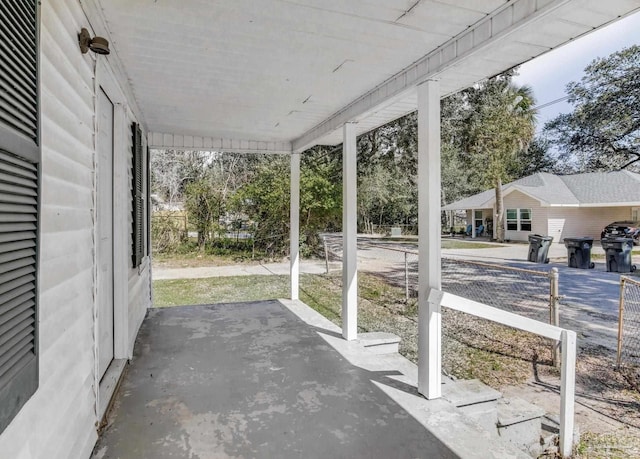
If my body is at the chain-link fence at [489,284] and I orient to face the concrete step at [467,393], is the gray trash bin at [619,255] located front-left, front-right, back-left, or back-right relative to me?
back-left

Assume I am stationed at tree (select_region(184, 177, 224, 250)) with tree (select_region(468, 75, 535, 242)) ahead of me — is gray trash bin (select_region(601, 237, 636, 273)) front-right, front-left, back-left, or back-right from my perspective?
front-right

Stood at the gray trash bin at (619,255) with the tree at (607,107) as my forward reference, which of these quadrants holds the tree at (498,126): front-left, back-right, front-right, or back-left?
front-left

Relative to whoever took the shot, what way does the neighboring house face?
facing the viewer and to the left of the viewer

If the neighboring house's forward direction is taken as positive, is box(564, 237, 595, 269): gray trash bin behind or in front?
in front

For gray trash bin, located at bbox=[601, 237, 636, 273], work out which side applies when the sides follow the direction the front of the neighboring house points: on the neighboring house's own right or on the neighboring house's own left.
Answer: on the neighboring house's own left

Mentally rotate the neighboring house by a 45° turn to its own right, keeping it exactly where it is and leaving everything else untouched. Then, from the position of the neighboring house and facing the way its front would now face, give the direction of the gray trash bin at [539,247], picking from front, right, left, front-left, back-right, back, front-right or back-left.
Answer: left

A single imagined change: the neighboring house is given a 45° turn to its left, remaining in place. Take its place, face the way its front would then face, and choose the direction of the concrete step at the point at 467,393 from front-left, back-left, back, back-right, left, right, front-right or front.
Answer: front

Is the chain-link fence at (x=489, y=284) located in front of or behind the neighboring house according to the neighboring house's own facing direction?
in front
